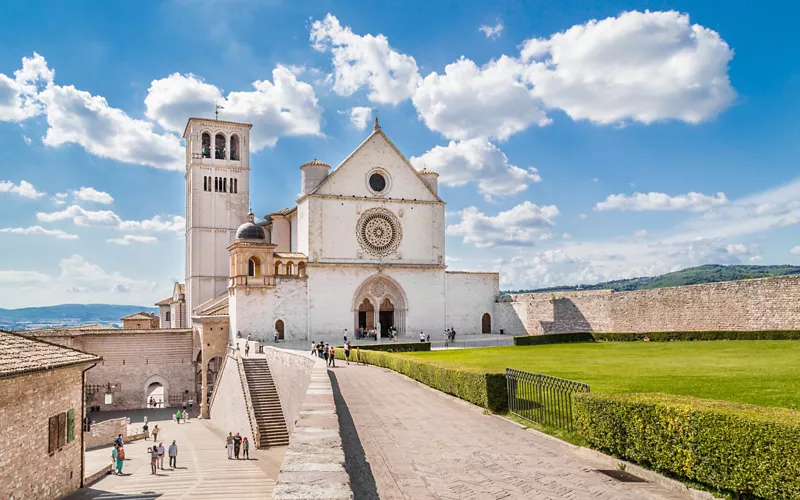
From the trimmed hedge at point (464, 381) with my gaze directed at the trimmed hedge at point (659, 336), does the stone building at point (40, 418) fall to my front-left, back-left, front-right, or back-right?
back-left

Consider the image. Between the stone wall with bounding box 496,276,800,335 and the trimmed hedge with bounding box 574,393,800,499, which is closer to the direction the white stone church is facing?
the trimmed hedge

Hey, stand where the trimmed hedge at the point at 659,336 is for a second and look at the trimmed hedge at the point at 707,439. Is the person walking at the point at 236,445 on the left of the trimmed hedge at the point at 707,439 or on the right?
right

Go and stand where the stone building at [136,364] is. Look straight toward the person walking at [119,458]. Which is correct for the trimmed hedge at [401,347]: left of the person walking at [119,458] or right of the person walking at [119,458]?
left

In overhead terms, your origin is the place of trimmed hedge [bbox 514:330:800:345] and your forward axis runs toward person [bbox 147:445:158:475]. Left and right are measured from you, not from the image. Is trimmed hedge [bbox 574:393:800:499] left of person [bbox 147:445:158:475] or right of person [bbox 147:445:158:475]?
left

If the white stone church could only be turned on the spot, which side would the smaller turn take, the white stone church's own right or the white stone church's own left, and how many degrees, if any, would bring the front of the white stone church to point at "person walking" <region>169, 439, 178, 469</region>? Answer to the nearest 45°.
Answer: approximately 45° to the white stone church's own right

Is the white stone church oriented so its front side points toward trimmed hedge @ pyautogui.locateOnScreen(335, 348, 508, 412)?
yes

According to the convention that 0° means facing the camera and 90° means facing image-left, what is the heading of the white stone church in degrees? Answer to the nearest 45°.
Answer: approximately 0°

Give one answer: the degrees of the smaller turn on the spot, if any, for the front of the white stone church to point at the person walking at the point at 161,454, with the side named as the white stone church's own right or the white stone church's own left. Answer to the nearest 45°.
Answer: approximately 45° to the white stone church's own right

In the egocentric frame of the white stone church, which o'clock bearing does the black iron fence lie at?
The black iron fence is roughly at 12 o'clock from the white stone church.

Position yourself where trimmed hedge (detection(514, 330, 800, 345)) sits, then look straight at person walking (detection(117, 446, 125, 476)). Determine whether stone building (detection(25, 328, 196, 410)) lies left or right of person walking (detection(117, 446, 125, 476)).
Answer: right

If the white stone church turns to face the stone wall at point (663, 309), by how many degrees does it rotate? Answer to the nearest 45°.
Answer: approximately 45° to its left

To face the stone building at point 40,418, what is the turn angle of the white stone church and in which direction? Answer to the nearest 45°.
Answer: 0° — it already faces it
